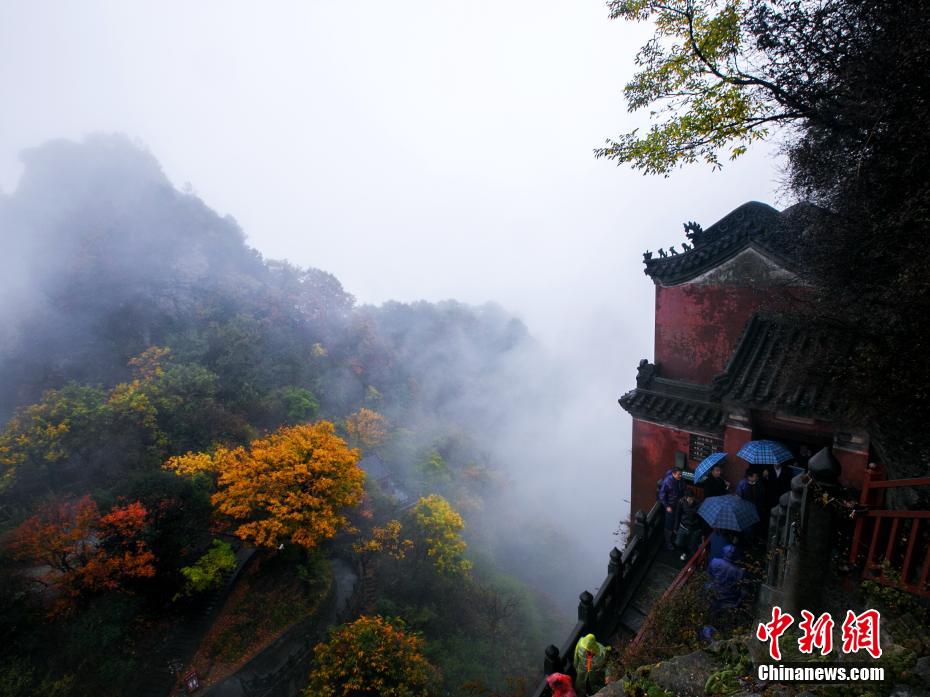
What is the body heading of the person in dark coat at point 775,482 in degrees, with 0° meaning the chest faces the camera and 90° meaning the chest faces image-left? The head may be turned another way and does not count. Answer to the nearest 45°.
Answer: approximately 0°

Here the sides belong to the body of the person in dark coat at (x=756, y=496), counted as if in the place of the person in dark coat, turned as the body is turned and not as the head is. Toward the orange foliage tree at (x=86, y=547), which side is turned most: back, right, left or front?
right
